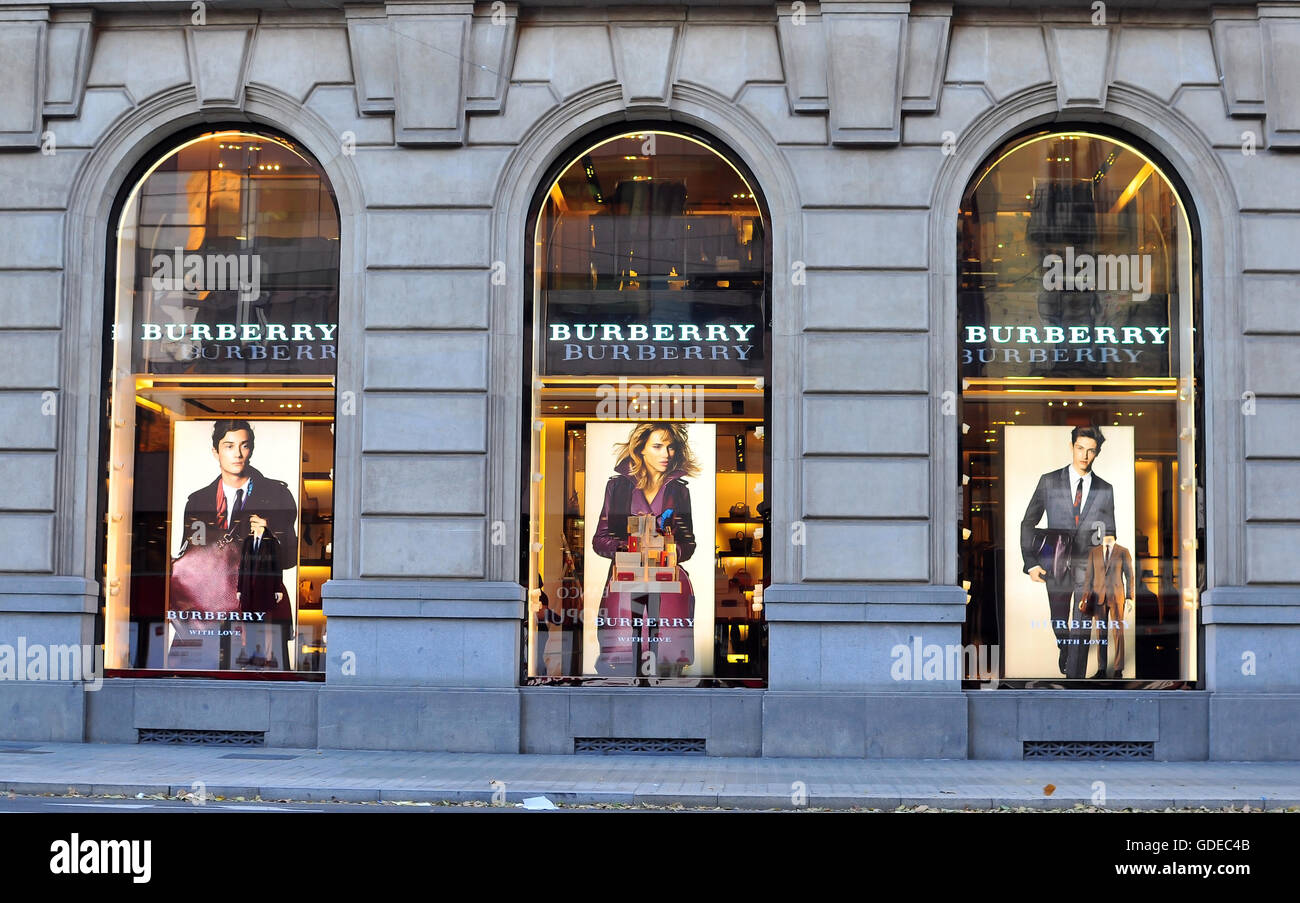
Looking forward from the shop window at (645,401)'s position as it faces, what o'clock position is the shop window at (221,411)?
the shop window at (221,411) is roughly at 3 o'clock from the shop window at (645,401).

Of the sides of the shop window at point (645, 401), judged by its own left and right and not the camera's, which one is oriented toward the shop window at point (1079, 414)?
left

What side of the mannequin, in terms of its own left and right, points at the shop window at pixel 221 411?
right

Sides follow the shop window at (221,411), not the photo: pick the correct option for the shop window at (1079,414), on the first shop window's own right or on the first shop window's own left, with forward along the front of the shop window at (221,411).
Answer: on the first shop window's own left

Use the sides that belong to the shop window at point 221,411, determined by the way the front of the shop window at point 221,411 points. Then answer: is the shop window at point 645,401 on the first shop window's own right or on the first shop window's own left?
on the first shop window's own left

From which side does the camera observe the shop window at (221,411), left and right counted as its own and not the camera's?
front

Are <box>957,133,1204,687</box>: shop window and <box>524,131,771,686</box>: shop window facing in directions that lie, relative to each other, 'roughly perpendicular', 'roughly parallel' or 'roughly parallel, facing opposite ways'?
roughly parallel

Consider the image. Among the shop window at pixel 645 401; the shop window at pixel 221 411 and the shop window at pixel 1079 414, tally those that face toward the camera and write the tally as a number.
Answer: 3
